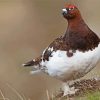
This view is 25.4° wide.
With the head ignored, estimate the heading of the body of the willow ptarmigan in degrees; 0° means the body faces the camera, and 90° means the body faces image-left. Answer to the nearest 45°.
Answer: approximately 315°
